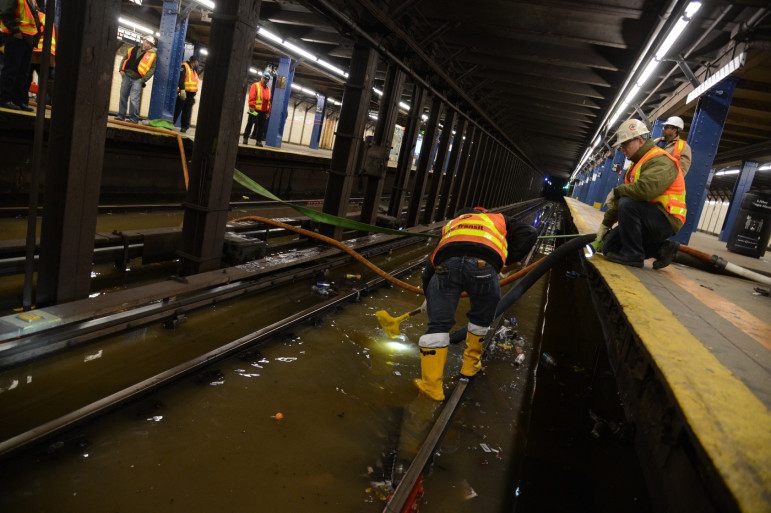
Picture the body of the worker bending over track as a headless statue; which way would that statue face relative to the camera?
away from the camera

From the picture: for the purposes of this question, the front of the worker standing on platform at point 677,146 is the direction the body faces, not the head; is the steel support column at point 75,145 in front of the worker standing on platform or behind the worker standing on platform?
in front

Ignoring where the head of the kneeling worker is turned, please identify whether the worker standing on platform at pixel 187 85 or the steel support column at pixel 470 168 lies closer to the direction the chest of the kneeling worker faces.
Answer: the worker standing on platform

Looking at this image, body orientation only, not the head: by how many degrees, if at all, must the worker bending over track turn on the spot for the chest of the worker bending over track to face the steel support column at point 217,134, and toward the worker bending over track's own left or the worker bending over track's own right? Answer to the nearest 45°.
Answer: approximately 90° to the worker bending over track's own left

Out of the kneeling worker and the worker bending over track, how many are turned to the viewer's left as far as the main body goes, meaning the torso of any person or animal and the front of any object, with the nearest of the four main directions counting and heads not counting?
1

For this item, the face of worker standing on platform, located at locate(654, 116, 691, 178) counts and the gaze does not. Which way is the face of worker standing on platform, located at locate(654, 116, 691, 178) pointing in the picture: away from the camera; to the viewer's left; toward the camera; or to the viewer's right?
to the viewer's left

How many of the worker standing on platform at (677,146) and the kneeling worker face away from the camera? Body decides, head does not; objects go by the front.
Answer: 0

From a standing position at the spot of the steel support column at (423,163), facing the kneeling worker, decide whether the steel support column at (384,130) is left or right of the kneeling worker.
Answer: right

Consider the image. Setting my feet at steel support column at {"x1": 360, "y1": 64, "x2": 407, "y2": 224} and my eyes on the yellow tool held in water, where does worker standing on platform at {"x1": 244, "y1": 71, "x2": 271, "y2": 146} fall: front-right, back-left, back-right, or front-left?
back-right

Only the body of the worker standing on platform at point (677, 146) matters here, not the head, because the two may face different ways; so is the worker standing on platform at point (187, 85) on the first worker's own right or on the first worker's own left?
on the first worker's own right

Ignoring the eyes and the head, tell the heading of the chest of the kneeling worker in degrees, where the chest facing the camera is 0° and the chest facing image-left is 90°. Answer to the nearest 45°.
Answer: approximately 90°

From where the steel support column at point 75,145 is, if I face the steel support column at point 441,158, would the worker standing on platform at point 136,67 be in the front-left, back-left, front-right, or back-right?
front-left

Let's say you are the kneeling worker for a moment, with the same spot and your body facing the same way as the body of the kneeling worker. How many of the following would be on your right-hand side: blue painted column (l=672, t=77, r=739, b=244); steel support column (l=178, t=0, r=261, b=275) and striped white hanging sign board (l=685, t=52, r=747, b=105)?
2

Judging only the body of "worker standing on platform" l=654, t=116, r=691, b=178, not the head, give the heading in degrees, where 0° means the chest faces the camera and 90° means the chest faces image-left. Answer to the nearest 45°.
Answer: approximately 45°

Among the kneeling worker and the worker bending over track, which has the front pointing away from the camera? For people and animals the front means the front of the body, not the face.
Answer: the worker bending over track

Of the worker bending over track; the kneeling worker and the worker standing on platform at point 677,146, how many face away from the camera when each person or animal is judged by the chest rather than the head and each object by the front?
1

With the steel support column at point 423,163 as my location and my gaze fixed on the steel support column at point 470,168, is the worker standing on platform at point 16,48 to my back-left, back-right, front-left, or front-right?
back-left

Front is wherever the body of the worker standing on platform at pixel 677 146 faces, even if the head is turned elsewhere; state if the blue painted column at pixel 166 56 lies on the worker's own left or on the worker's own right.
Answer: on the worker's own right
